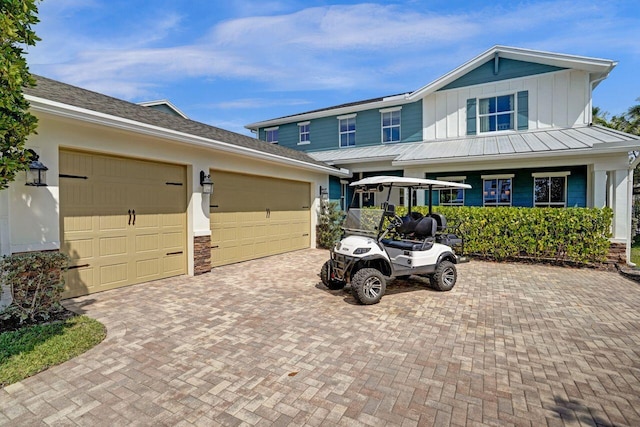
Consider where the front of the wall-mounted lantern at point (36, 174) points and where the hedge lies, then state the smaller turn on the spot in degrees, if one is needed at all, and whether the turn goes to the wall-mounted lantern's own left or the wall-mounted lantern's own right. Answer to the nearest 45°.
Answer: approximately 45° to the wall-mounted lantern's own left

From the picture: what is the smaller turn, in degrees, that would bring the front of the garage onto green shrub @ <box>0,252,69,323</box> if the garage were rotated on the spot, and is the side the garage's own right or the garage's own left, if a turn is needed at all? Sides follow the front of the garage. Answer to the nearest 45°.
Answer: approximately 90° to the garage's own right

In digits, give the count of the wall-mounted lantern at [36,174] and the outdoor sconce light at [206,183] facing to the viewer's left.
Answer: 0

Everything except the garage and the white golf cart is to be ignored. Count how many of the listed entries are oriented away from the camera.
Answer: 0

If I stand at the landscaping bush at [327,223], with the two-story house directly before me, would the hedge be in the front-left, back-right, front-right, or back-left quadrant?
front-right

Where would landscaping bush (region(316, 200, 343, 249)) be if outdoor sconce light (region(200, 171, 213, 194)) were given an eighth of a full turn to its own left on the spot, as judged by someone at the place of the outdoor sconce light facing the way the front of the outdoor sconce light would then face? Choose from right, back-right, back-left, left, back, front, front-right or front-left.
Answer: front-left

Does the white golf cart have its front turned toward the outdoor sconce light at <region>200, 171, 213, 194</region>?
no

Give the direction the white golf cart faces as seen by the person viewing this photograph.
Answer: facing the viewer and to the left of the viewer

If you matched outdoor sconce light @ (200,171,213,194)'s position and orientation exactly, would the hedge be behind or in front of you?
in front

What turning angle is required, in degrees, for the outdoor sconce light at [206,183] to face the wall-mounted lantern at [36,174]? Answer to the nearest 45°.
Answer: approximately 90° to its right

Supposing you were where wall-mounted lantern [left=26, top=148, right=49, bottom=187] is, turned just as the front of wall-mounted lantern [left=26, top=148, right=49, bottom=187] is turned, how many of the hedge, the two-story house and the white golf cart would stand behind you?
0

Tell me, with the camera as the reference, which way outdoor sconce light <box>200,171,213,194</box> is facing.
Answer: facing the viewer and to the right of the viewer
